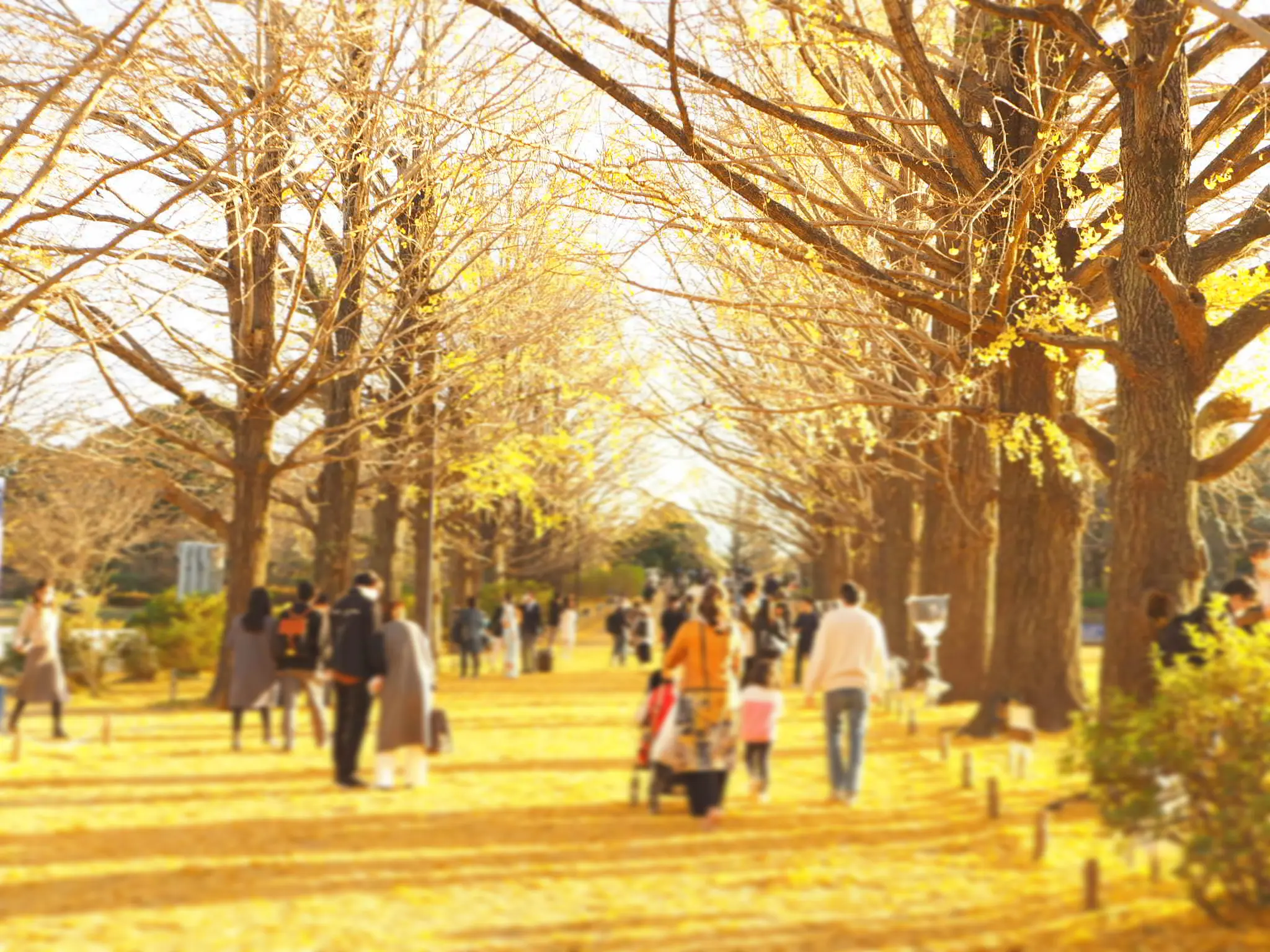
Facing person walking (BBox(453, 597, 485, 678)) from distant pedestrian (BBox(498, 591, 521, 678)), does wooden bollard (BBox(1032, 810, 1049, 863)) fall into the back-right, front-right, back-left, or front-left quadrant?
back-left

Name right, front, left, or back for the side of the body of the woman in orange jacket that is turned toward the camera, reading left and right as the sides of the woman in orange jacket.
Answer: back

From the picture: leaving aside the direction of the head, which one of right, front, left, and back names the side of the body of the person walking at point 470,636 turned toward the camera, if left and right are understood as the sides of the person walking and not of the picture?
back

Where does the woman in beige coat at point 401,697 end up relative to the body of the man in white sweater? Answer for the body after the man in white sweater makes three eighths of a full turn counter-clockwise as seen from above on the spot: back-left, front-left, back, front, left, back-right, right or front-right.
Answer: front-right

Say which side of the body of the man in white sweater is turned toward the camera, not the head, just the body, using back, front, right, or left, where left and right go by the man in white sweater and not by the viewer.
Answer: back

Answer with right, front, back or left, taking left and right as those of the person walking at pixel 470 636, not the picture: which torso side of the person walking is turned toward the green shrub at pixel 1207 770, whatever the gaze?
back

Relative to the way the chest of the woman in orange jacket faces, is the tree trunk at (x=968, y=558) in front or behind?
in front

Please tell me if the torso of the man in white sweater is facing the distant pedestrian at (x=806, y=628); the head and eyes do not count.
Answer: yes

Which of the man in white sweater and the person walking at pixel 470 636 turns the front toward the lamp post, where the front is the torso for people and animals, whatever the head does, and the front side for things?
the man in white sweater

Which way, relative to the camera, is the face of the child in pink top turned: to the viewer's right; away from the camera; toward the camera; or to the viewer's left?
away from the camera

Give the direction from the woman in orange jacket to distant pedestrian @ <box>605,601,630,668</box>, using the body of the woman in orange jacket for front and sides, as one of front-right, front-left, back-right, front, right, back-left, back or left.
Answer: front

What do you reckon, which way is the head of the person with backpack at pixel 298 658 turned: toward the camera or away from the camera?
away from the camera

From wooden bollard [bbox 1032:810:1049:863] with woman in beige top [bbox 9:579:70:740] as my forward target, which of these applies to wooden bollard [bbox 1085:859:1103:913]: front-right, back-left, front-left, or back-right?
back-left
